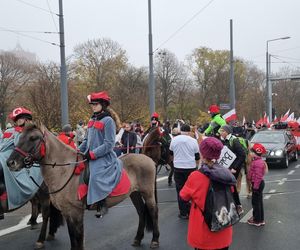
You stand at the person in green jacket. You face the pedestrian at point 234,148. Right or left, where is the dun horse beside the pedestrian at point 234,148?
right

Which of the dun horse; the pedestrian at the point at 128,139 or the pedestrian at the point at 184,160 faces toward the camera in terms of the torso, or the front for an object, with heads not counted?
the pedestrian at the point at 128,139

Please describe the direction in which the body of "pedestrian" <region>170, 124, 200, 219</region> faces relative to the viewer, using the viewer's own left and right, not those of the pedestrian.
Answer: facing away from the viewer

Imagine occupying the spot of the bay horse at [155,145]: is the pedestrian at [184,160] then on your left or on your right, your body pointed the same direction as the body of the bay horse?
on your left

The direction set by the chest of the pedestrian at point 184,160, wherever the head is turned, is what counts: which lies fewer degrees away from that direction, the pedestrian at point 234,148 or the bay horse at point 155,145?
the bay horse

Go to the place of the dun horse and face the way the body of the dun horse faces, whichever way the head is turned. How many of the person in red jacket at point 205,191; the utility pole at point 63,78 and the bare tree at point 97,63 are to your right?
2

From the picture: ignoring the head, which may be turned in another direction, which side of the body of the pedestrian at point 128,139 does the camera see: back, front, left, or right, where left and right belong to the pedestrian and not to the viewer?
front

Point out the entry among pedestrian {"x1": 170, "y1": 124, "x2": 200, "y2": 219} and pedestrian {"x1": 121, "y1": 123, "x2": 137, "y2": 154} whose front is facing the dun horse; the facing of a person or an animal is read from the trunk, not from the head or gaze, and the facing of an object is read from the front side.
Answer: pedestrian {"x1": 121, "y1": 123, "x2": 137, "y2": 154}

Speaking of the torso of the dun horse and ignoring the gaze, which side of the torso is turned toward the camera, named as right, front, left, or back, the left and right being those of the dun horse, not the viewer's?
left

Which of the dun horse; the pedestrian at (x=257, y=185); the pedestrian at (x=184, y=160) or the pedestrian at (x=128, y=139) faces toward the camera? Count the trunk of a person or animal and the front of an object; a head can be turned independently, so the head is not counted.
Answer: the pedestrian at (x=128, y=139)
